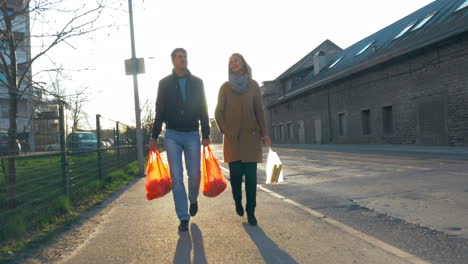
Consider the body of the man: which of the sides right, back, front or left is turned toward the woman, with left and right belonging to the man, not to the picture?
left

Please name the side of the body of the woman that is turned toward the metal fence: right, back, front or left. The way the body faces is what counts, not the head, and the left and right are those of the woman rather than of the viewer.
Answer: right

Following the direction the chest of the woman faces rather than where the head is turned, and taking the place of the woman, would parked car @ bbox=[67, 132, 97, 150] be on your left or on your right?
on your right

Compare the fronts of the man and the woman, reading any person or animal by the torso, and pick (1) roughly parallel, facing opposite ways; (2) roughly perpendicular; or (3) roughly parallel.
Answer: roughly parallel

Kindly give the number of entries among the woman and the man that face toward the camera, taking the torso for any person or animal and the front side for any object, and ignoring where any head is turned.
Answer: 2

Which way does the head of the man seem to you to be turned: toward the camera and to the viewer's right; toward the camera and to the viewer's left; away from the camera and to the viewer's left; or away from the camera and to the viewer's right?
toward the camera and to the viewer's right

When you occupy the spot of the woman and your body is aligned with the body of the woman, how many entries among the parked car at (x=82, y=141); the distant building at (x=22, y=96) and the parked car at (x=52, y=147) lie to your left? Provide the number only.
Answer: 0

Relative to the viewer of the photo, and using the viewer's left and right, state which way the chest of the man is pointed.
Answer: facing the viewer

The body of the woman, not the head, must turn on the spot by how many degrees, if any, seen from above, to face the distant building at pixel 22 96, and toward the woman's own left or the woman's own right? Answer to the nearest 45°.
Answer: approximately 90° to the woman's own right

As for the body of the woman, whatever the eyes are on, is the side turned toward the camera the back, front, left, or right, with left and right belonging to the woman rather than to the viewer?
front
